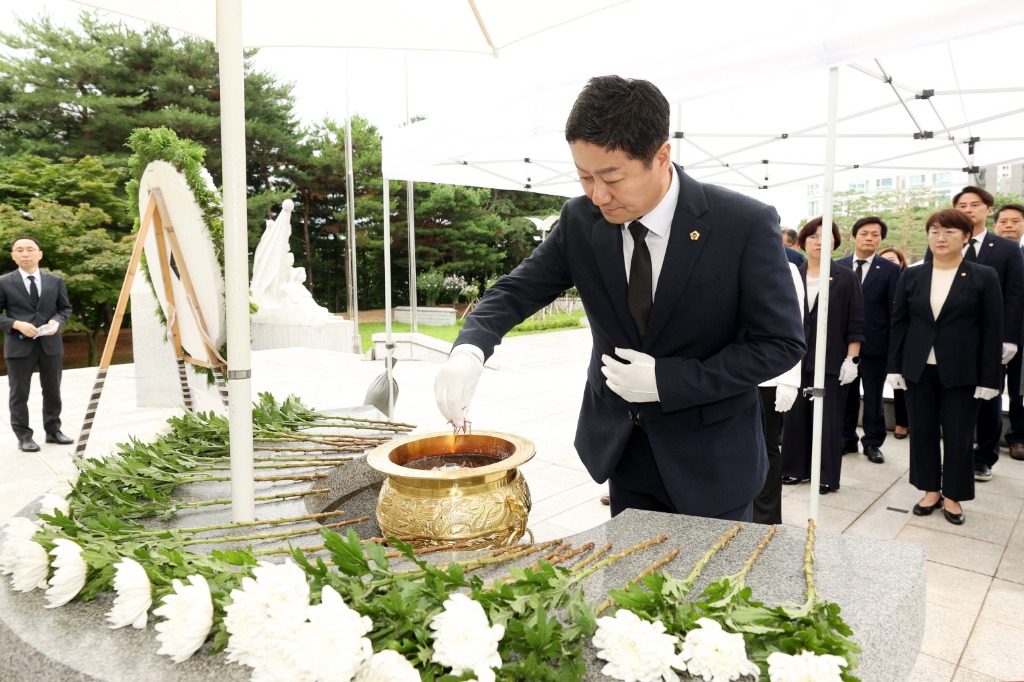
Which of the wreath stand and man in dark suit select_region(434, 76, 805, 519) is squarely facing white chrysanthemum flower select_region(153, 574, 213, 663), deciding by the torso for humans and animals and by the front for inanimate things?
the man in dark suit

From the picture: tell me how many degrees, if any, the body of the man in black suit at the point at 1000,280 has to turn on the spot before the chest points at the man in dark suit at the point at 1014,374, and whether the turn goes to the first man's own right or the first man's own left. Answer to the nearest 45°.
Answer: approximately 135° to the first man's own right

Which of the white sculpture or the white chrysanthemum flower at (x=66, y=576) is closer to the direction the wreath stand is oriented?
the white sculpture

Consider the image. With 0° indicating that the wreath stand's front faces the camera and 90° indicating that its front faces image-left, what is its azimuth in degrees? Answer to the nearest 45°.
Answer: approximately 225°

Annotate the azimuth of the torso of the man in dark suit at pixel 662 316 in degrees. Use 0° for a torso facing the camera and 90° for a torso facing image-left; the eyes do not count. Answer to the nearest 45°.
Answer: approximately 45°

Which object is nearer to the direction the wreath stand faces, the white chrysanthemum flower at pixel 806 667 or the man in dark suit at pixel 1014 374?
the man in dark suit

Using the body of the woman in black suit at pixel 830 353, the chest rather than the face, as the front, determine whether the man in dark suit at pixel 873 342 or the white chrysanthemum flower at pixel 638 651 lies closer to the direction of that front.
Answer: the white chrysanthemum flower

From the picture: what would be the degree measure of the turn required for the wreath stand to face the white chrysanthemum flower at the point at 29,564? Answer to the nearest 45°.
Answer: approximately 135° to its right
